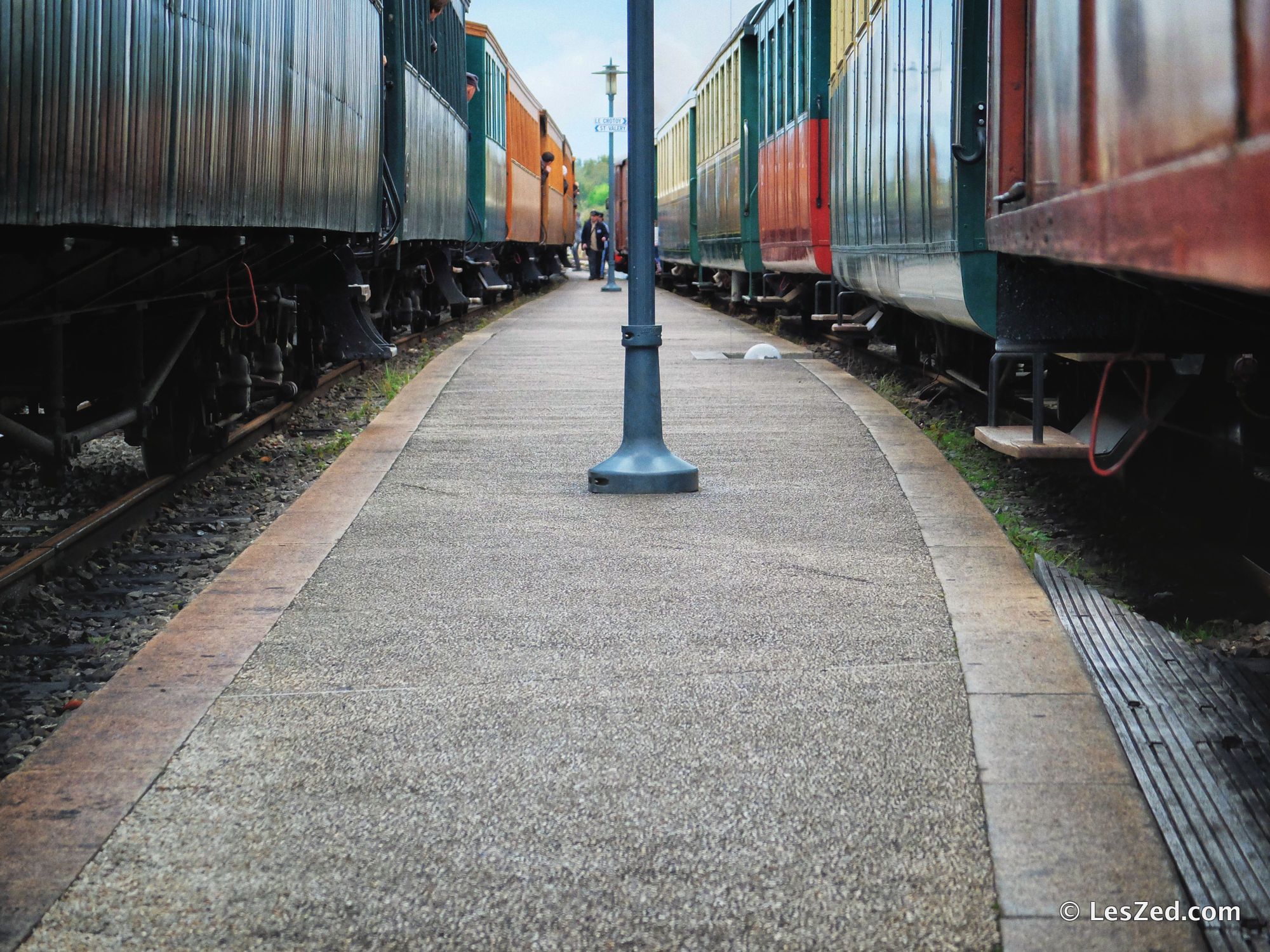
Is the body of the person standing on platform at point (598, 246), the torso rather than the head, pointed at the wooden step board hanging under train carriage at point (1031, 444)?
yes

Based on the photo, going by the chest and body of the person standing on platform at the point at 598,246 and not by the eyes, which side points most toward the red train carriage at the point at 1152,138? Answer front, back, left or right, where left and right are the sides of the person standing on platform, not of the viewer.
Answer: front

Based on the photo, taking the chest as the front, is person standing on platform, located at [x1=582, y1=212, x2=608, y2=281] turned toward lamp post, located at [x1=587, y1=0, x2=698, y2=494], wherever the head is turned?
yes

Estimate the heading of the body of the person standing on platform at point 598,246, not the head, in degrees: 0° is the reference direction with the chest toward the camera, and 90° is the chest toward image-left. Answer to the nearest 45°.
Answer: approximately 0°

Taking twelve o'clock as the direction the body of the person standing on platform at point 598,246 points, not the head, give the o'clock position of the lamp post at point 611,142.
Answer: The lamp post is roughly at 12 o'clock from the person standing on platform.

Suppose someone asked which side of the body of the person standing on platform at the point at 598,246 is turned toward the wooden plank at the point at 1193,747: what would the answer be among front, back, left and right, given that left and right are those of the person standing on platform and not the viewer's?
front

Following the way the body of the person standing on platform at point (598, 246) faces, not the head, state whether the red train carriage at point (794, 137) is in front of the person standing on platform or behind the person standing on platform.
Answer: in front
